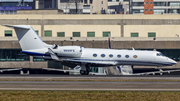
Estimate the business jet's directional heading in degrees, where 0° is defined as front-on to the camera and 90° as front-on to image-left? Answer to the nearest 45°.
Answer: approximately 270°
